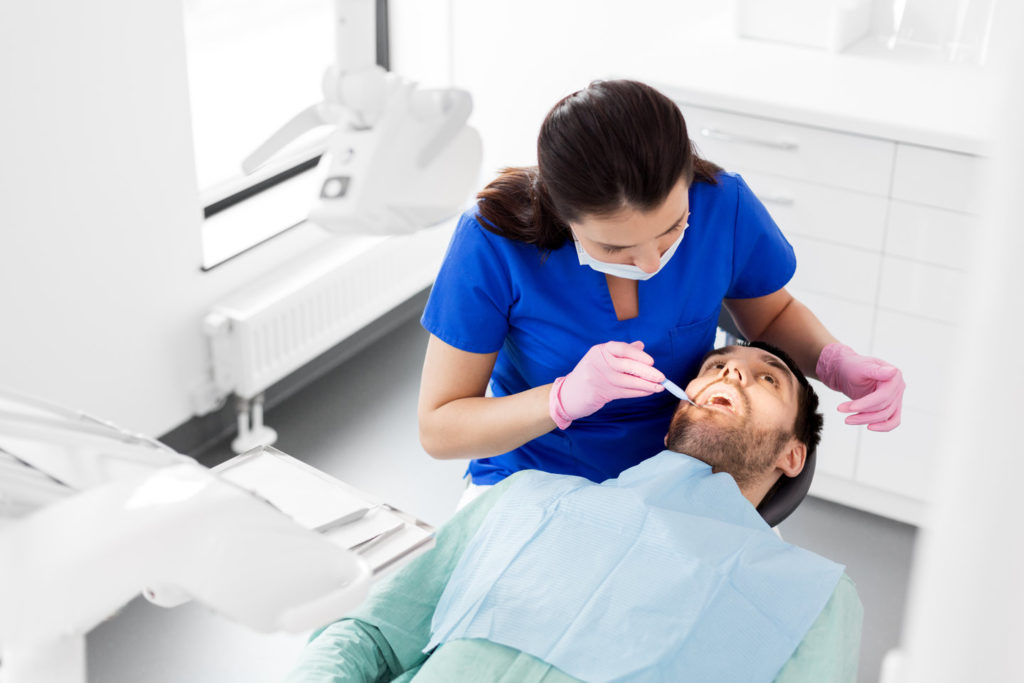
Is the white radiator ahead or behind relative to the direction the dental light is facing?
behind

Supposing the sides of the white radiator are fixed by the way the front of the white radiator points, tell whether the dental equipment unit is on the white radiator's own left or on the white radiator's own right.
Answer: on the white radiator's own right

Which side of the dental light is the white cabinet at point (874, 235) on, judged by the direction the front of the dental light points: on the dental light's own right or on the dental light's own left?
on the dental light's own left

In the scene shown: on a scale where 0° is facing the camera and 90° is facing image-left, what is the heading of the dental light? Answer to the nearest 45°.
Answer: approximately 315°

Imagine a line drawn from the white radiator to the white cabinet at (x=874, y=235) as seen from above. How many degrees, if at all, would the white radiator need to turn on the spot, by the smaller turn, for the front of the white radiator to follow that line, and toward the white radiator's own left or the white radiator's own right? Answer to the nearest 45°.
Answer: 0° — it already faces it

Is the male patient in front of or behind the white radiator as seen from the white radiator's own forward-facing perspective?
in front

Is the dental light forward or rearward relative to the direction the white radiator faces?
forward

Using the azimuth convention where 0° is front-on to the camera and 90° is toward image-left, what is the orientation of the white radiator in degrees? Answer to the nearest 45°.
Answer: approximately 315°
